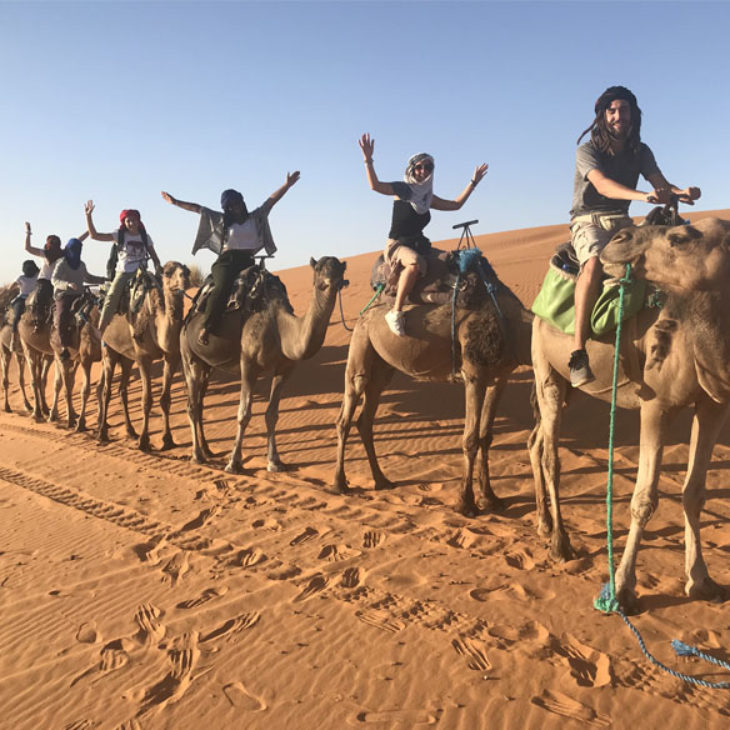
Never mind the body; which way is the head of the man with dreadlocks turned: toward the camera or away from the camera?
toward the camera

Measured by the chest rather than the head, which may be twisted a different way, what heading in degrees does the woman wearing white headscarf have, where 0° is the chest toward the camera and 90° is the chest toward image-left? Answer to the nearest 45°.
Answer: approximately 315°

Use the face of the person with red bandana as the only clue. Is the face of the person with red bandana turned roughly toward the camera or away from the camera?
toward the camera

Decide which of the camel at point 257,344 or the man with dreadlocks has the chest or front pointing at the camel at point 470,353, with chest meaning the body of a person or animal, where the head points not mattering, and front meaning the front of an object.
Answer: the camel at point 257,344

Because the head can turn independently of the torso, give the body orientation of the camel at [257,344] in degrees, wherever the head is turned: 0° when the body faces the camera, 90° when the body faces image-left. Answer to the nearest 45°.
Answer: approximately 315°

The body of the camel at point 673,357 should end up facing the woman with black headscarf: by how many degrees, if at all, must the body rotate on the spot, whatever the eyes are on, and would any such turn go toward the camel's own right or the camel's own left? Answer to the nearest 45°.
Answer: approximately 180°

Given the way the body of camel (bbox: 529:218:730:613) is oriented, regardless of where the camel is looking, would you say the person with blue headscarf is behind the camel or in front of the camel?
behind

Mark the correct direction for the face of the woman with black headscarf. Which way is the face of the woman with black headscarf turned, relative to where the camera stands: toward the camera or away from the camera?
toward the camera

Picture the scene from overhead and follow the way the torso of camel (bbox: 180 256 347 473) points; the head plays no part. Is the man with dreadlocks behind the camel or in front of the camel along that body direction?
in front

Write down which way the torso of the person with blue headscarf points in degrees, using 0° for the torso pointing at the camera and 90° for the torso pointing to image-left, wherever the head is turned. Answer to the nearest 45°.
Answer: approximately 315°

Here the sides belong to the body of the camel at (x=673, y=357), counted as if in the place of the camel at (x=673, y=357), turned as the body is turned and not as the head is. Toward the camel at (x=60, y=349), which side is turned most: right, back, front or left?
back

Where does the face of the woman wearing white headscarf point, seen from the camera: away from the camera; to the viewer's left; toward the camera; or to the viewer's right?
toward the camera

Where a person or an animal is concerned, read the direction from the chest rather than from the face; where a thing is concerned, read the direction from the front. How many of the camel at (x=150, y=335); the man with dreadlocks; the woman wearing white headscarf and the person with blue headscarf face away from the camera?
0

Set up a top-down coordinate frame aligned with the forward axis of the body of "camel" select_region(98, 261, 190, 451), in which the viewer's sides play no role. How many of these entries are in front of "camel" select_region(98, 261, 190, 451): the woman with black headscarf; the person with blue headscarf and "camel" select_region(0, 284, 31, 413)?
1

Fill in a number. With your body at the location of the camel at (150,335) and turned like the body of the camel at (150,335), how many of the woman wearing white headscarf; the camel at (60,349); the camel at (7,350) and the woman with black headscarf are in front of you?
2

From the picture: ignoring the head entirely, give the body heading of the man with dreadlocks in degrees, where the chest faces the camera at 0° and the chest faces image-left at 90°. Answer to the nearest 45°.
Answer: approximately 315°

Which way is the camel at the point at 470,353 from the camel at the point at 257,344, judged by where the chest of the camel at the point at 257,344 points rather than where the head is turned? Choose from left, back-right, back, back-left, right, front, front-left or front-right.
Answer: front

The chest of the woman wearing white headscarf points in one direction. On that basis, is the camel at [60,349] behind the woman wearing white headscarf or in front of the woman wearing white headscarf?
behind
